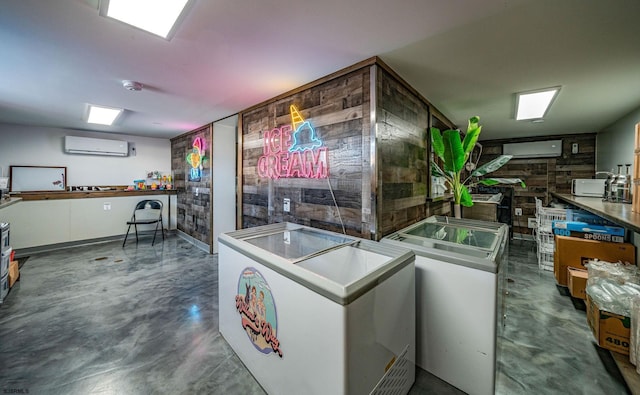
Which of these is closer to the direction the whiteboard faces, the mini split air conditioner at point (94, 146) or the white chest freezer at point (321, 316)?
the white chest freezer

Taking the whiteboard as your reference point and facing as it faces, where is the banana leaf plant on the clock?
The banana leaf plant is roughly at 11 o'clock from the whiteboard.

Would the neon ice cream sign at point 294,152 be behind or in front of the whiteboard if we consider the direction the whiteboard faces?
in front

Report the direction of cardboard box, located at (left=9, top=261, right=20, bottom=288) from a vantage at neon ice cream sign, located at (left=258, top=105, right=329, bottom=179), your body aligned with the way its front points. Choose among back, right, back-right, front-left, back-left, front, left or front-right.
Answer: front-right

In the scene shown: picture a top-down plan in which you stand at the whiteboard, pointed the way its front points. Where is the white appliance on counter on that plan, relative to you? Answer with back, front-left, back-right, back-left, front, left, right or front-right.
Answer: front-left

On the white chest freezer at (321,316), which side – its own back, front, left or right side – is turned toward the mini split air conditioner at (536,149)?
back

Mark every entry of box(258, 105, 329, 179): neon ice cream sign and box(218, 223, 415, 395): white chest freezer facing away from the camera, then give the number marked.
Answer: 0

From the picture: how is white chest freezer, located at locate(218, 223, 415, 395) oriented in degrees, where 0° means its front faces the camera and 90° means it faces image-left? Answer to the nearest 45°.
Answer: approximately 45°

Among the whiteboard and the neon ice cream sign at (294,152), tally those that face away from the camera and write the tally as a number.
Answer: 0

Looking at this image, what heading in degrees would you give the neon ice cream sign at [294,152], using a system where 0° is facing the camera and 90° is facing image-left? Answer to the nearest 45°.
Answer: approximately 45°
